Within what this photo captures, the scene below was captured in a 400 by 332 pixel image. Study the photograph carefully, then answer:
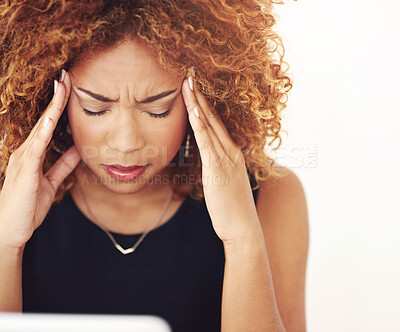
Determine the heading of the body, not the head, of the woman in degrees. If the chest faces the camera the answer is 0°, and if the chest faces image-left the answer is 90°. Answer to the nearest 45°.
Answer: approximately 0°
